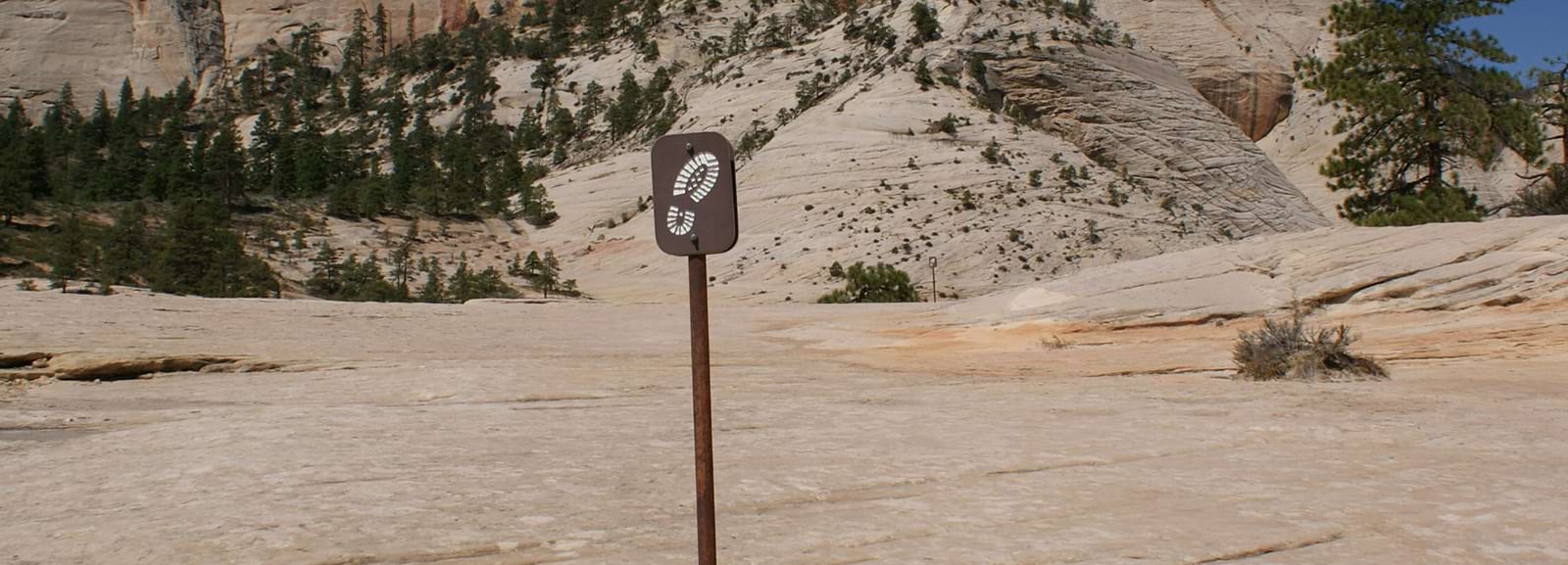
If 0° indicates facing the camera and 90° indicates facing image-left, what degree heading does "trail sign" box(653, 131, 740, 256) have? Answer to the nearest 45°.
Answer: approximately 0°

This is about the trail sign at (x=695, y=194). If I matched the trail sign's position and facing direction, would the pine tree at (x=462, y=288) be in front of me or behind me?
behind

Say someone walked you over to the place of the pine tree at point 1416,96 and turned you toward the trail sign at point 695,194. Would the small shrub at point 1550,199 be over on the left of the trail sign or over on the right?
left

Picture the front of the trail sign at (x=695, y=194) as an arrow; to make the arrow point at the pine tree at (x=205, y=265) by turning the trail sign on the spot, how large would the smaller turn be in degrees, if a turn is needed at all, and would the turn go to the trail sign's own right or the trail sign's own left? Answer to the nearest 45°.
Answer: approximately 135° to the trail sign's own right

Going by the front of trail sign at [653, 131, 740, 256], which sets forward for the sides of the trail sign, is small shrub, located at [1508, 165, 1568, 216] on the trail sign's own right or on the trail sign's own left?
on the trail sign's own left

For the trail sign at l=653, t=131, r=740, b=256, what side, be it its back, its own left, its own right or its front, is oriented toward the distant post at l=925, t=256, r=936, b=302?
back

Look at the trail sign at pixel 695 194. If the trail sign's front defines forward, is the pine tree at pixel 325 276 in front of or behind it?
behind

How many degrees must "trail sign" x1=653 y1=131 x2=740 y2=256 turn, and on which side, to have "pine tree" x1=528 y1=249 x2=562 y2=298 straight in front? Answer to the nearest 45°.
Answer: approximately 180°

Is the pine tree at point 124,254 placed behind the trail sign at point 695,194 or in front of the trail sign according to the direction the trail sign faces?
behind

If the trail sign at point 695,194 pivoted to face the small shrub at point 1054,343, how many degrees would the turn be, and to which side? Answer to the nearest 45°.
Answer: approximately 135° to its left
